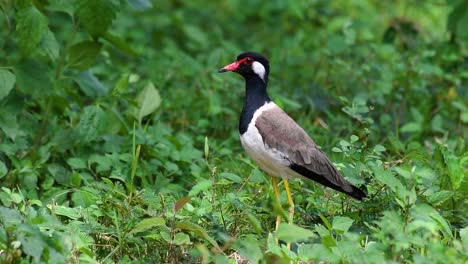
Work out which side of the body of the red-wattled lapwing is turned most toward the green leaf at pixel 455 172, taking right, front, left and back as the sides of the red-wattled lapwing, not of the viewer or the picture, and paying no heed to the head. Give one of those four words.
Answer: back

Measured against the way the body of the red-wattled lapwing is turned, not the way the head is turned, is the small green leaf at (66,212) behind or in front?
in front

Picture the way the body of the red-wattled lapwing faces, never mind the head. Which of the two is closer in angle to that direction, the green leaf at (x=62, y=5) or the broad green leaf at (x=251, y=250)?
the green leaf

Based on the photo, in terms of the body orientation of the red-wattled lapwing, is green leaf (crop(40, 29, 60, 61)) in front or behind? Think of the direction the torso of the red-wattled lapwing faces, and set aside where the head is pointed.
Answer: in front

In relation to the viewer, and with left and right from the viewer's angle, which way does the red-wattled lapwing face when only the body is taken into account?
facing to the left of the viewer

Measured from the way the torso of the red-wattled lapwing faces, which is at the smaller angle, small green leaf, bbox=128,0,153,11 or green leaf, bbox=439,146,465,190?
the small green leaf

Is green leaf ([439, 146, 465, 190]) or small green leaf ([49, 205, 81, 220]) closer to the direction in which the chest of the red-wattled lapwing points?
the small green leaf

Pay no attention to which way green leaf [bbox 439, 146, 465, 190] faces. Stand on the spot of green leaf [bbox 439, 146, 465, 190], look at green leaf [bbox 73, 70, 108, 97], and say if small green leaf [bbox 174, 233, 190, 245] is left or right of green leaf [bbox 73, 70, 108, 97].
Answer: left

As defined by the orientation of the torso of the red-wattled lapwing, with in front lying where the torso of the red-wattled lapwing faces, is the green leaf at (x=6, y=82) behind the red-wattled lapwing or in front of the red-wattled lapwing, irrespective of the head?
in front

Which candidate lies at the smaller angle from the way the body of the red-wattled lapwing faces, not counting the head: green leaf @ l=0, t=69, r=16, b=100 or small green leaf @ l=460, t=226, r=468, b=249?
the green leaf

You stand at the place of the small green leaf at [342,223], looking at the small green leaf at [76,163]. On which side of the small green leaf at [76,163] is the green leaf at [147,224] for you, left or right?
left

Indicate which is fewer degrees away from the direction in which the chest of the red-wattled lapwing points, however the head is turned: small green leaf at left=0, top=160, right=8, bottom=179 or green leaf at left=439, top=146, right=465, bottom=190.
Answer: the small green leaf
